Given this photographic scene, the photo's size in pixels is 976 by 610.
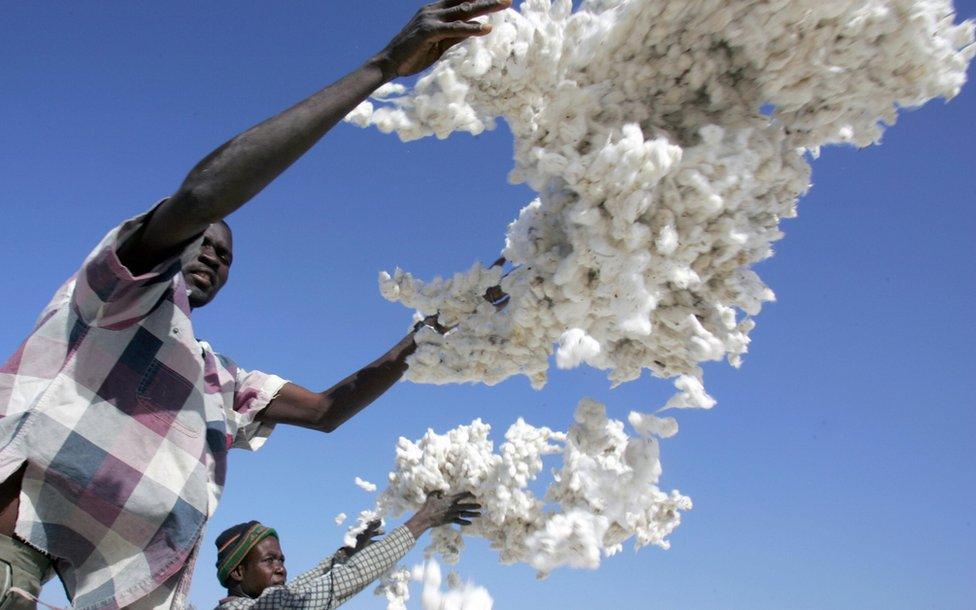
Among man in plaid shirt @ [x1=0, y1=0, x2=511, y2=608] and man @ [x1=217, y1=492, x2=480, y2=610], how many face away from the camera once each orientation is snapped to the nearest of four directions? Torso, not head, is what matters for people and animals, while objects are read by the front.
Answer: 0

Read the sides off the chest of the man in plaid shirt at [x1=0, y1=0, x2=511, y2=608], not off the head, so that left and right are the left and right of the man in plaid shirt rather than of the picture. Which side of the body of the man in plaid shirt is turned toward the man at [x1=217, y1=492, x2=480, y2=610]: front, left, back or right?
left

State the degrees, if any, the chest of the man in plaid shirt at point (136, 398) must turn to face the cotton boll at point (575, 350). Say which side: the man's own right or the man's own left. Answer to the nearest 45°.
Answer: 0° — they already face it

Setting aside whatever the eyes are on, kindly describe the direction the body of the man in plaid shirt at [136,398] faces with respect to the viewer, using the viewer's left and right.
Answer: facing the viewer and to the right of the viewer
